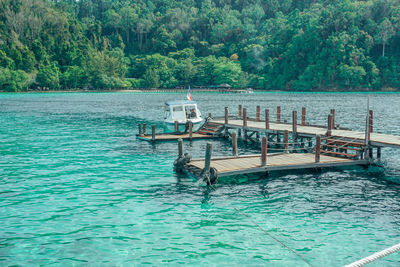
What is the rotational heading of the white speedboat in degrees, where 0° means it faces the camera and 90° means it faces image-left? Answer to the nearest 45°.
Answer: approximately 315°
